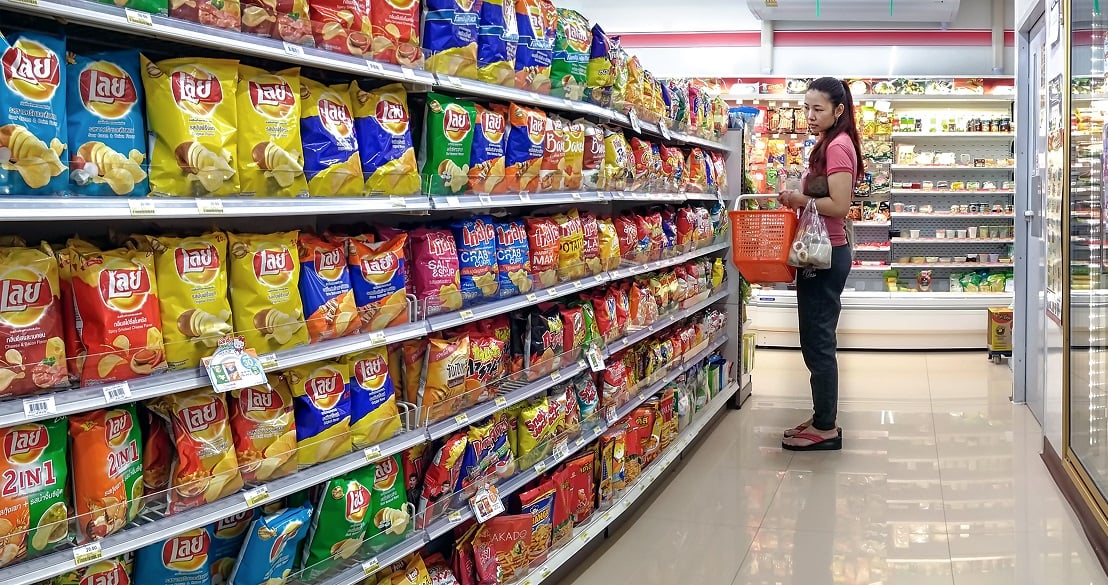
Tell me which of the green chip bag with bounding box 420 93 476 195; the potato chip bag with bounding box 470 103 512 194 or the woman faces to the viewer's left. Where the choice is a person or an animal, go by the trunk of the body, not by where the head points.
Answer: the woman

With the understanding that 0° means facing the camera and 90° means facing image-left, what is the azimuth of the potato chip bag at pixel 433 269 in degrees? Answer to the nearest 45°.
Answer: approximately 315°

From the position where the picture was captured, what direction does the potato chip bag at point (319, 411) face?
facing the viewer and to the right of the viewer

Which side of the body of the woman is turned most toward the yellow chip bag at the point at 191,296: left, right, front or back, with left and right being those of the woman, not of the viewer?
left

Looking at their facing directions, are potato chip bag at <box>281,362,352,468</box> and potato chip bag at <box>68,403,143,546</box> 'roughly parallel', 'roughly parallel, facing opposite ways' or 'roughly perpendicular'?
roughly parallel

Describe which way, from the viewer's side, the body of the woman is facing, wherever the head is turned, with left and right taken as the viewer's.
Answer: facing to the left of the viewer

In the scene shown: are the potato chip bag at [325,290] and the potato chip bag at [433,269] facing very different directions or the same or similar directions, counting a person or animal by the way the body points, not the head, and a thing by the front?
same or similar directions

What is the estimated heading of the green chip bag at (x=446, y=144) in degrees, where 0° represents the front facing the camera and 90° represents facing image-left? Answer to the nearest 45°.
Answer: approximately 315°

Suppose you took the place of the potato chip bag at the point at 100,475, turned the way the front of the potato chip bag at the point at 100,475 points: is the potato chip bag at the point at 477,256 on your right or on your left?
on your left

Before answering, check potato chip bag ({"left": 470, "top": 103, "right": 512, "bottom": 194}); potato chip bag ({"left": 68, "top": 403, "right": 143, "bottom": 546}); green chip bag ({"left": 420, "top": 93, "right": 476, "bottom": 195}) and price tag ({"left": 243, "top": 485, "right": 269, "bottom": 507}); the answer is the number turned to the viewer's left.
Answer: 0

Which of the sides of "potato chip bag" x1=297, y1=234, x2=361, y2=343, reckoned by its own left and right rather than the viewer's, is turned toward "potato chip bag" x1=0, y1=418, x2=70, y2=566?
right

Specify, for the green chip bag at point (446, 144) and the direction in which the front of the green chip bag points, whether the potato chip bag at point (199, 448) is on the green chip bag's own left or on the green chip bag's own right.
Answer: on the green chip bag's own right

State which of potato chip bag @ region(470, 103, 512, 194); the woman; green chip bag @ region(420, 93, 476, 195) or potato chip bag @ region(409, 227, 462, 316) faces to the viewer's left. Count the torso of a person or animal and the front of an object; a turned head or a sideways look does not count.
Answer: the woman
